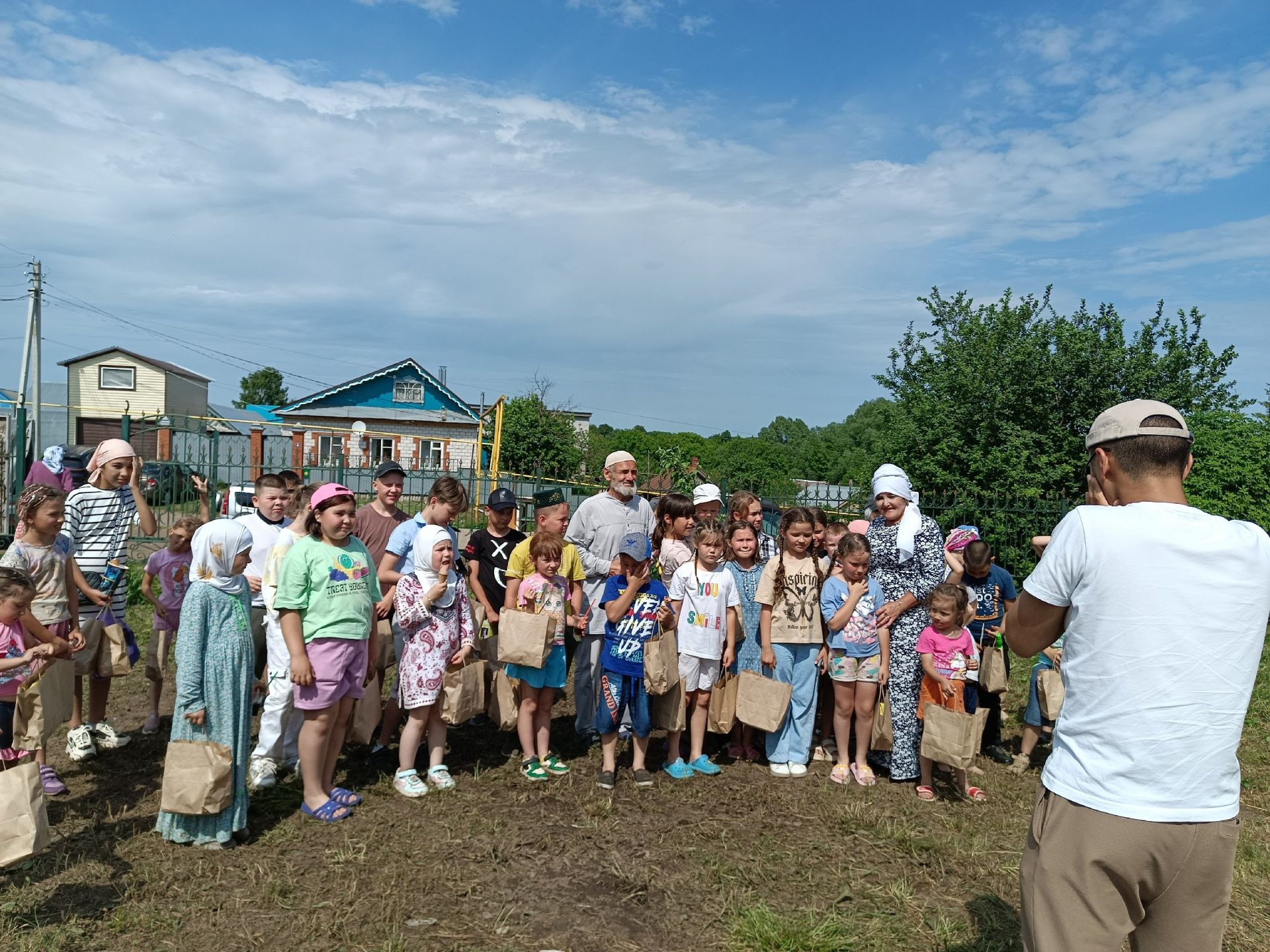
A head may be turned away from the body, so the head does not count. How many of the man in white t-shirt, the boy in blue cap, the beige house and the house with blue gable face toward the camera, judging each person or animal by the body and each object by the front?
3

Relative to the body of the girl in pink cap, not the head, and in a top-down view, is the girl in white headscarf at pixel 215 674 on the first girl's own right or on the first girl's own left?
on the first girl's own right

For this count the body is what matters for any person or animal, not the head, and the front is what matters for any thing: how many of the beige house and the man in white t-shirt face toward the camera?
1

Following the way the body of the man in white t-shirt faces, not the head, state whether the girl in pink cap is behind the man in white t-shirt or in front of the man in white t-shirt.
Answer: in front

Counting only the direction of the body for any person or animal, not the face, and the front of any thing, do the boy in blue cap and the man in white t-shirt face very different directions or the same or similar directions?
very different directions

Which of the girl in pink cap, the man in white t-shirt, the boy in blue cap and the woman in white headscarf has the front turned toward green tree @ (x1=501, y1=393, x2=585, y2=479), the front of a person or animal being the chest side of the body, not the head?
the man in white t-shirt

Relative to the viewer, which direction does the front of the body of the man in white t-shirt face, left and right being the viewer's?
facing away from the viewer and to the left of the viewer

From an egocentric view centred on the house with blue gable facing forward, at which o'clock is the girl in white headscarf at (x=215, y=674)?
The girl in white headscarf is roughly at 12 o'clock from the house with blue gable.

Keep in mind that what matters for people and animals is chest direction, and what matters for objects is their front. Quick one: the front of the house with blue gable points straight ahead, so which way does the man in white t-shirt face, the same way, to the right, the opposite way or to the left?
the opposite way
